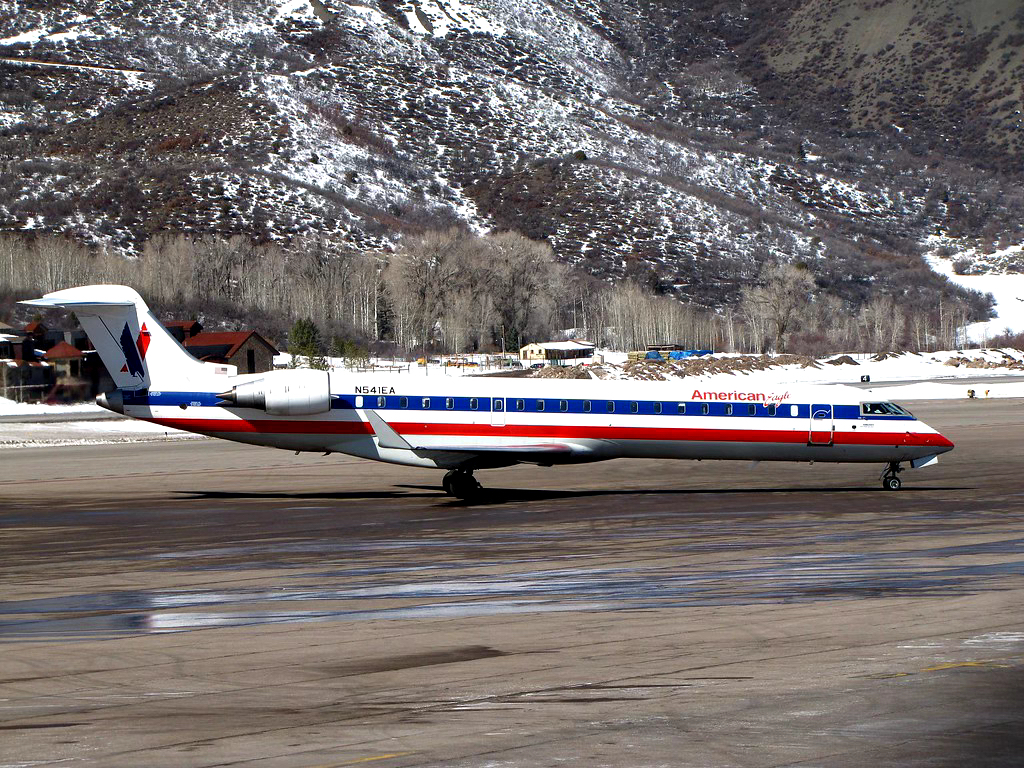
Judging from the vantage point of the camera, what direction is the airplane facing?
facing to the right of the viewer
